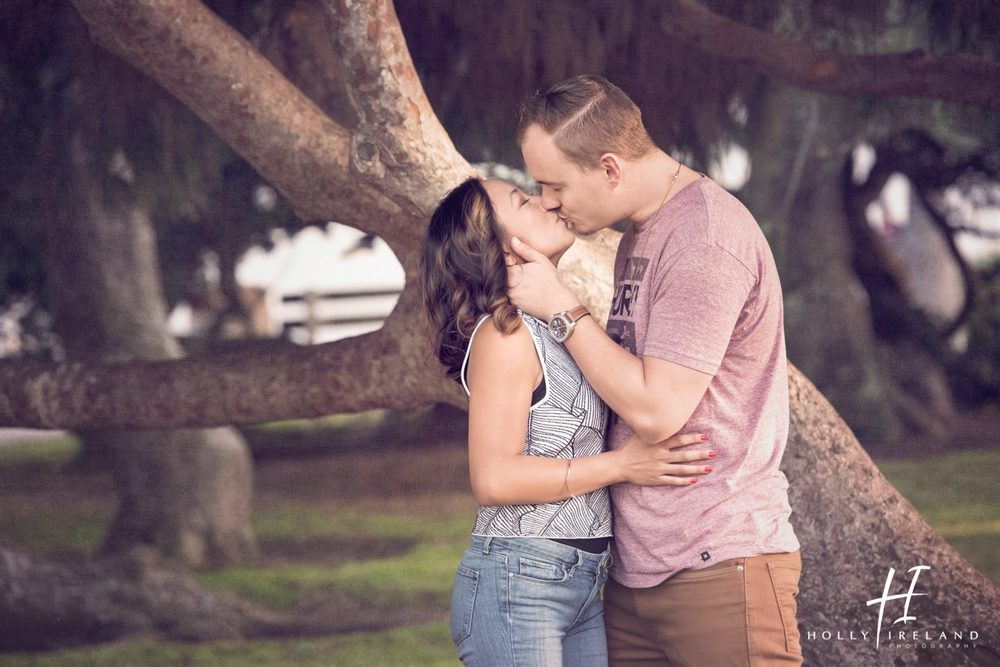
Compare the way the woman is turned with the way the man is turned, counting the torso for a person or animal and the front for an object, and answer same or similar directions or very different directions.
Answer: very different directions

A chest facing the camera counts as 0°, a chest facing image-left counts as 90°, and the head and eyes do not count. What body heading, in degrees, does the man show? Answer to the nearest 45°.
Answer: approximately 90°

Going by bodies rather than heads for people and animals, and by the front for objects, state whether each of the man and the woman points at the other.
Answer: yes

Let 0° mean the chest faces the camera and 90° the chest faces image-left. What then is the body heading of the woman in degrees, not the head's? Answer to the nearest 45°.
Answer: approximately 270°

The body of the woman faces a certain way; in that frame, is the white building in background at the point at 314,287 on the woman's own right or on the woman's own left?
on the woman's own left

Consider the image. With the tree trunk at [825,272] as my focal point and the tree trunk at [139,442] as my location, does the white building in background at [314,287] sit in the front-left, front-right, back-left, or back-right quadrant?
front-left

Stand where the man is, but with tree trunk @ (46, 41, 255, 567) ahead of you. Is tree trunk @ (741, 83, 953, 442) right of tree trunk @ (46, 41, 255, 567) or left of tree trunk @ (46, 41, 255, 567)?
right

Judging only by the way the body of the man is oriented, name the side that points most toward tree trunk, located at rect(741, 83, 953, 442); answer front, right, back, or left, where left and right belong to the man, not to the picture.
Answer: right

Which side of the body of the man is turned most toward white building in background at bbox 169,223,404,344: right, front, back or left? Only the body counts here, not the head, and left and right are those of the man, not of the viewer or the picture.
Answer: right

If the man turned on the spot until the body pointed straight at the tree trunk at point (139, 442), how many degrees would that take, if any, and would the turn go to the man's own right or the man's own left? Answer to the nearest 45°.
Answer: approximately 45° to the man's own right

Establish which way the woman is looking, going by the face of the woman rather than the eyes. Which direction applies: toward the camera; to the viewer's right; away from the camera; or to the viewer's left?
to the viewer's right

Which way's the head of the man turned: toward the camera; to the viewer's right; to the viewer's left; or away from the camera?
to the viewer's left
